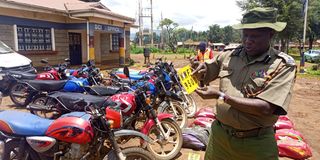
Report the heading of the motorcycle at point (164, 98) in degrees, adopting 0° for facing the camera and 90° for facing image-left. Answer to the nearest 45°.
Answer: approximately 315°

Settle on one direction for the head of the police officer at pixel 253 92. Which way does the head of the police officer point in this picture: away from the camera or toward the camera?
toward the camera

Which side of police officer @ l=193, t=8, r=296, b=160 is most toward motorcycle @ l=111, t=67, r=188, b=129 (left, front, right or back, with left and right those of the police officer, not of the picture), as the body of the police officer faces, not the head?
right

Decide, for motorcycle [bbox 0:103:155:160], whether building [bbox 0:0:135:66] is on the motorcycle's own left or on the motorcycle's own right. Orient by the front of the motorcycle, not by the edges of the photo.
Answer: on the motorcycle's own left

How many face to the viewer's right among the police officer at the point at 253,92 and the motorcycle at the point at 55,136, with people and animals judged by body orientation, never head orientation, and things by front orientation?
1

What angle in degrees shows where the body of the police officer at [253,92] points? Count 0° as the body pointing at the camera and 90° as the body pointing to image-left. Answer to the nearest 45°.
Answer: approximately 45°

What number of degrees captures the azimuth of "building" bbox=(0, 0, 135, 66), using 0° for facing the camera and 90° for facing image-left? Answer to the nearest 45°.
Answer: approximately 315°

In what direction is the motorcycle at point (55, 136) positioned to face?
to the viewer's right

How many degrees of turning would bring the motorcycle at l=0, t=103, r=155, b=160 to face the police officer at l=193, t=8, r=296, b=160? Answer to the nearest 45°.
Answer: approximately 45° to its right

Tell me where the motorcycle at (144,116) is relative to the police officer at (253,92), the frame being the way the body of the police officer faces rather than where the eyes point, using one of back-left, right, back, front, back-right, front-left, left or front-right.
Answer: right

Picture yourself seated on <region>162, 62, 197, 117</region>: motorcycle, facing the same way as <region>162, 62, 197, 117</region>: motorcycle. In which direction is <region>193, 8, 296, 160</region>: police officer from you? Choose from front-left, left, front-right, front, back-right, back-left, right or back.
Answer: front-right

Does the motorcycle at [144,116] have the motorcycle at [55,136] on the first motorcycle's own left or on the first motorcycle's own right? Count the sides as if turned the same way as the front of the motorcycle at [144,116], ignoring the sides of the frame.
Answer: on the first motorcycle's own right

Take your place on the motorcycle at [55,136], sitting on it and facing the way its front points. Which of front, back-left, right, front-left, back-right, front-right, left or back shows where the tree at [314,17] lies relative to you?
front-left

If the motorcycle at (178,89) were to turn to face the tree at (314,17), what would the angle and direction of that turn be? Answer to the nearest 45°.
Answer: approximately 90° to its left

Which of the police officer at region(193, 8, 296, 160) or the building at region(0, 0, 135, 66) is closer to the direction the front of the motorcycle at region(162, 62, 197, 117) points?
the police officer

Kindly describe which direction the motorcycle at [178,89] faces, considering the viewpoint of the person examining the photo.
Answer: facing the viewer and to the right of the viewer

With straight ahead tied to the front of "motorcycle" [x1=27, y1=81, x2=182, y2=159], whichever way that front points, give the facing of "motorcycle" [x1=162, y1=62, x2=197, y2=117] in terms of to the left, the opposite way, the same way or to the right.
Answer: the same way

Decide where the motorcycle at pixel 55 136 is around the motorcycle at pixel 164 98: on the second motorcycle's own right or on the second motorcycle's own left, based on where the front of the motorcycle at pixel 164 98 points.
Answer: on the second motorcycle's own right

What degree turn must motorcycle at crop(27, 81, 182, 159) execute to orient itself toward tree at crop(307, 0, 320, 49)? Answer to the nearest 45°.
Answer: approximately 90° to its left
